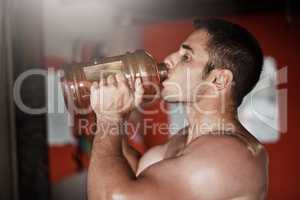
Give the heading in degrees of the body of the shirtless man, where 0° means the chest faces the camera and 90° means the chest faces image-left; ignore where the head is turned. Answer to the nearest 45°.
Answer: approximately 90°

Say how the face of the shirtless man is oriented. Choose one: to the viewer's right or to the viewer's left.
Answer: to the viewer's left
